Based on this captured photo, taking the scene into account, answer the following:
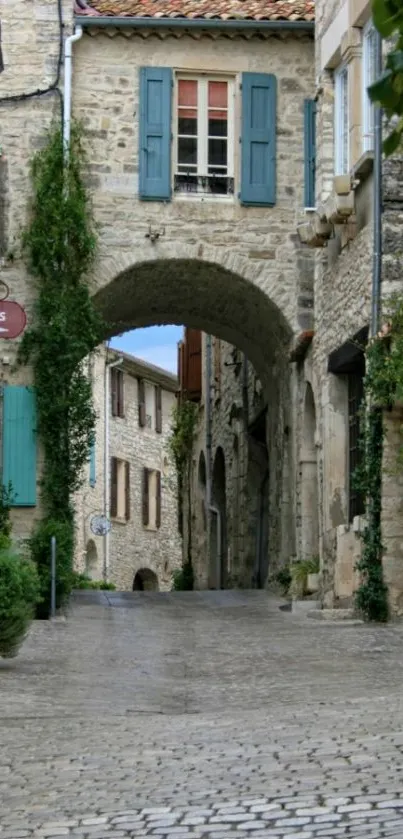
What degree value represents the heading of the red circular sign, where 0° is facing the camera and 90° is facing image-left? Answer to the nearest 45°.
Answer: approximately 0°

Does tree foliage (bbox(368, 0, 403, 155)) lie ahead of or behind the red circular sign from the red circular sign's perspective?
ahead

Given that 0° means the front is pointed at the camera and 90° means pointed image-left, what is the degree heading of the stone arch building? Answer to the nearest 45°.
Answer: approximately 0°

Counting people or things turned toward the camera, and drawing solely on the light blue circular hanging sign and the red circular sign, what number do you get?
2

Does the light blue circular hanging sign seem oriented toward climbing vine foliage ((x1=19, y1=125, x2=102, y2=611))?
yes

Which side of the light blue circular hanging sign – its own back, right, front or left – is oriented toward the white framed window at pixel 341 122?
front

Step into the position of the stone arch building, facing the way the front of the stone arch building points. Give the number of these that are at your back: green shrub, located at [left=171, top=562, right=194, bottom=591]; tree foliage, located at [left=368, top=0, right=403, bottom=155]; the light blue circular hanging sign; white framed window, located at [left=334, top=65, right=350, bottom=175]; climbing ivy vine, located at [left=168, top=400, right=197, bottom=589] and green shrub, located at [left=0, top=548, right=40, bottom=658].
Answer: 3

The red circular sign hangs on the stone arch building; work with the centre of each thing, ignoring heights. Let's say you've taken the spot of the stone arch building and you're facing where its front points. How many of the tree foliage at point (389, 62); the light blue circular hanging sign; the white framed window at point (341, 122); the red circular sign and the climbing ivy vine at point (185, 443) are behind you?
2

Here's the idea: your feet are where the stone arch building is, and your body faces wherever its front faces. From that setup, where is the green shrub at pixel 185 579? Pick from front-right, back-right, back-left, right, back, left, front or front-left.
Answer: back
